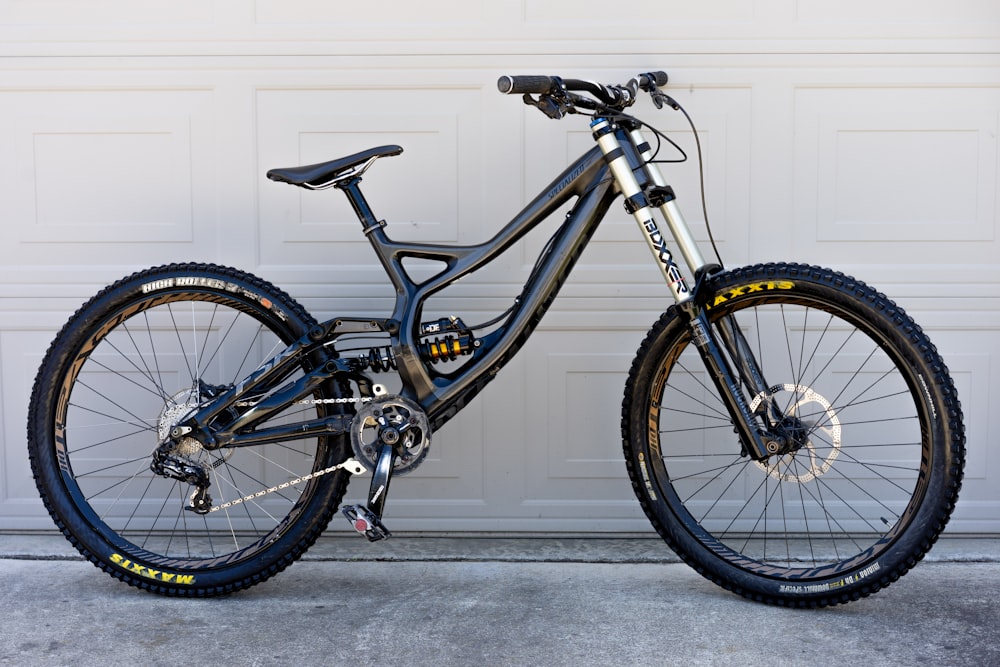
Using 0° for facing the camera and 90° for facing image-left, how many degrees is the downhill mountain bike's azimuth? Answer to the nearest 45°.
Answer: approximately 270°
